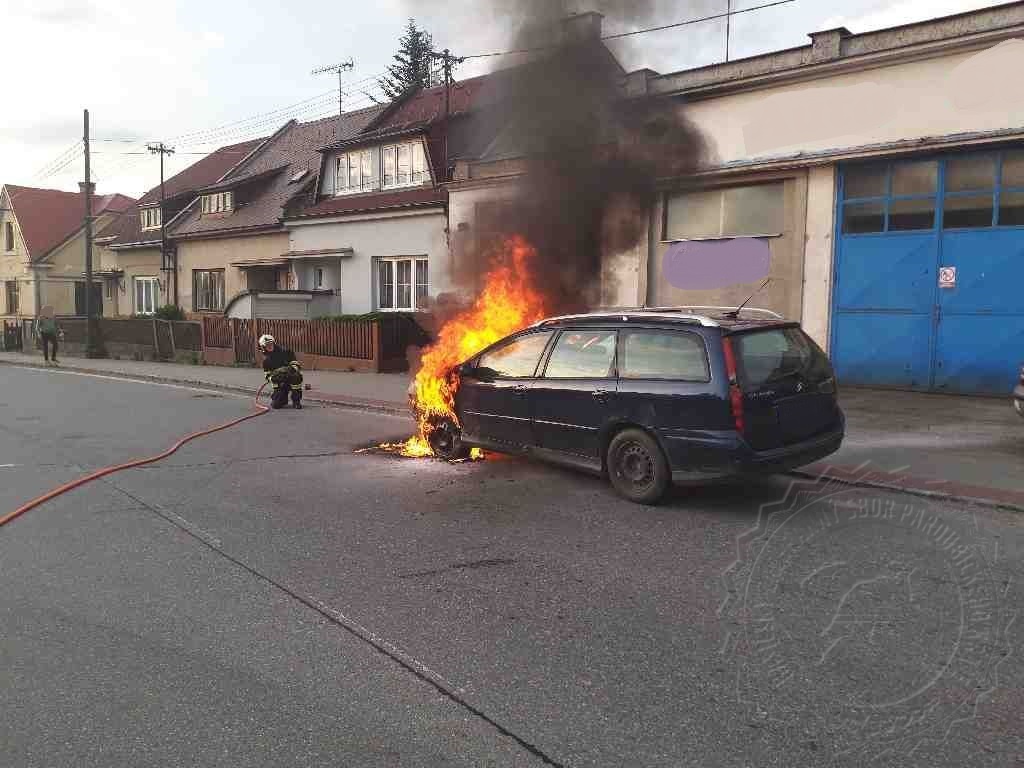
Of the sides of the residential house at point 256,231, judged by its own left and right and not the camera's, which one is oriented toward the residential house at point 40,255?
right

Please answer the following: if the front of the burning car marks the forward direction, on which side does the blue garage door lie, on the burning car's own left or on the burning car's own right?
on the burning car's own right

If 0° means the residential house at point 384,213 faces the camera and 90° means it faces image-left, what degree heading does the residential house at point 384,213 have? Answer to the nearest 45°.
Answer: approximately 45°

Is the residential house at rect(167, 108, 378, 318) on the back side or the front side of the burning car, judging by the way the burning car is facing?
on the front side

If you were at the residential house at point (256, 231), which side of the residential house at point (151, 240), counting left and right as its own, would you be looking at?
left

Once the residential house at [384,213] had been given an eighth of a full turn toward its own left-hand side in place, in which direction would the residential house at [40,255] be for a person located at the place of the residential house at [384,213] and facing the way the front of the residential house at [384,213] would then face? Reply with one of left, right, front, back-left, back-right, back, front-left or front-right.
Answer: back-right

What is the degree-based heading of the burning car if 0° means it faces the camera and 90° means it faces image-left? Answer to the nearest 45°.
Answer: approximately 135°

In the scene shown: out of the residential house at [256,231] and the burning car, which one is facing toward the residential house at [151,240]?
the burning car

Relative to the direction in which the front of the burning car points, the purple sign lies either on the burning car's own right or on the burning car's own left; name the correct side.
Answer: on the burning car's own right

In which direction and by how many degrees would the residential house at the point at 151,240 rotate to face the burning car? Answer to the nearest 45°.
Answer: approximately 45° to its left
